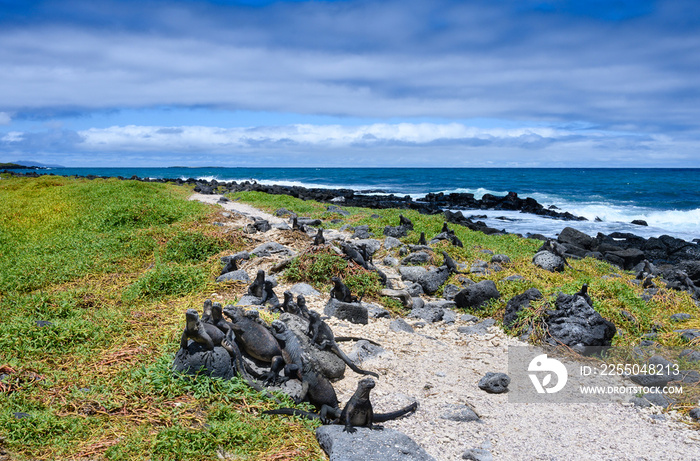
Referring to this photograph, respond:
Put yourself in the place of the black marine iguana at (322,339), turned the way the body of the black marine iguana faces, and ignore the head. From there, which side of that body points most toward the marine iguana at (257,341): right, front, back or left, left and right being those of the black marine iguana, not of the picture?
left

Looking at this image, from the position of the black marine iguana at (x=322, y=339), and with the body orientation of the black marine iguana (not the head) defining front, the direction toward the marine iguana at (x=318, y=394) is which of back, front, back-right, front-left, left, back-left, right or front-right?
back-left

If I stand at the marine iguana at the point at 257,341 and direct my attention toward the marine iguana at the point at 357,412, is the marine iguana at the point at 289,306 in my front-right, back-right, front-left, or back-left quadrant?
back-left

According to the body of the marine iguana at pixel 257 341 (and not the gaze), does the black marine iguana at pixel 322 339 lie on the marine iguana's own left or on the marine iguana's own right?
on the marine iguana's own right

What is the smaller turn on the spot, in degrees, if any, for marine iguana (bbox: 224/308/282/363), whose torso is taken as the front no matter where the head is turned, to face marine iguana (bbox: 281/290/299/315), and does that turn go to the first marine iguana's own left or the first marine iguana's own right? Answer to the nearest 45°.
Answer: approximately 45° to the first marine iguana's own right
